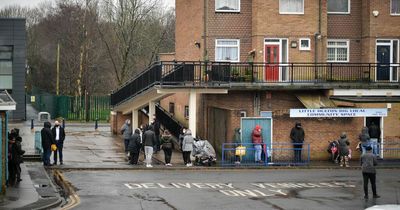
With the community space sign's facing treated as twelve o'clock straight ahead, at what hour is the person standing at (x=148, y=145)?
The person standing is roughly at 2 o'clock from the community space sign.

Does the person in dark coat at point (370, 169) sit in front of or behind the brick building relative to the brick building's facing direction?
in front

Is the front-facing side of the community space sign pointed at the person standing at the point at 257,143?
no

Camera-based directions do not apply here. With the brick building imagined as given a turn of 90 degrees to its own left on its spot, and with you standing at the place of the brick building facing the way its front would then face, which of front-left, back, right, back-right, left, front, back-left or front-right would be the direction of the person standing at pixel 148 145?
back-right

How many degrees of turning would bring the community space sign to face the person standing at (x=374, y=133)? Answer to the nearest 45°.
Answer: approximately 135° to its left

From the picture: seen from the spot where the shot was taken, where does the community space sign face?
facing the viewer

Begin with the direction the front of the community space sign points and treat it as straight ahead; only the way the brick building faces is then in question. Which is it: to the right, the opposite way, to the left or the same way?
the same way

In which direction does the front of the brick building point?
toward the camera

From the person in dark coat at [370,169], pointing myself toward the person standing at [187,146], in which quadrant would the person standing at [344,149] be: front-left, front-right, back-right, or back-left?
front-right

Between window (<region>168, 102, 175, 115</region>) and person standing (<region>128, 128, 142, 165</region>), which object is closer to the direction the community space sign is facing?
the person standing

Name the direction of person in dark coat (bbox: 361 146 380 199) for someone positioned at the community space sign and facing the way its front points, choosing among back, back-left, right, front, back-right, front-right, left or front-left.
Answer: front
